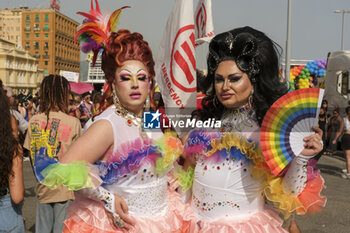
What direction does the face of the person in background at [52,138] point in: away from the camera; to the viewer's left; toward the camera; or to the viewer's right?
away from the camera

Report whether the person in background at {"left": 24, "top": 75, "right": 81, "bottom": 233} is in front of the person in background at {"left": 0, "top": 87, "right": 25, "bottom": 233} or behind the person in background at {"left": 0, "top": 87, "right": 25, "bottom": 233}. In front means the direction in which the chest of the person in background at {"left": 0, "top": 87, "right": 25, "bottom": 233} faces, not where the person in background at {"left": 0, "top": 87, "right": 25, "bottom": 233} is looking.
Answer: in front

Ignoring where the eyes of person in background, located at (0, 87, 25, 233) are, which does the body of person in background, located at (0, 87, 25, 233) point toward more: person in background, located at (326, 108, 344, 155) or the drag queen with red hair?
the person in background

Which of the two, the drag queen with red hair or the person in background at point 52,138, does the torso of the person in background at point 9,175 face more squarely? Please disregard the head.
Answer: the person in background

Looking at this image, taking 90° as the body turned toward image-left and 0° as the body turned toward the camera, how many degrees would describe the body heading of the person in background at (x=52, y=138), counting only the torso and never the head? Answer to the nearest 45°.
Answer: approximately 180°

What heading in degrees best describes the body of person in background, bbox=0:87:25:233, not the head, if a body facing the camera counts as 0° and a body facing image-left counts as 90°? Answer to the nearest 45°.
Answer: approximately 180°
